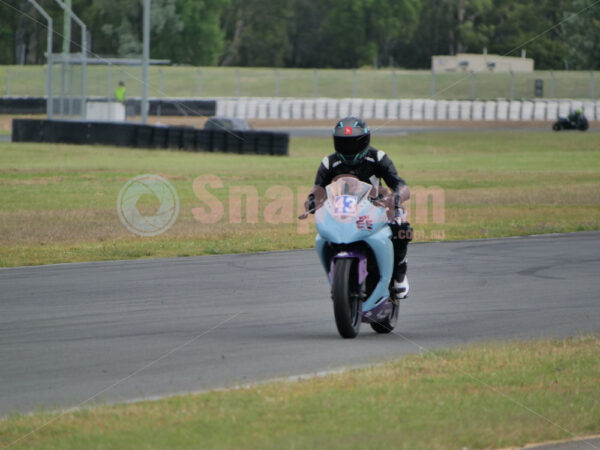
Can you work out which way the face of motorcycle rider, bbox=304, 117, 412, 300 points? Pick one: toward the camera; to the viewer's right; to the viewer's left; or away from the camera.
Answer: toward the camera

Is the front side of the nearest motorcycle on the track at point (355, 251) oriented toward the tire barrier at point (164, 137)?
no

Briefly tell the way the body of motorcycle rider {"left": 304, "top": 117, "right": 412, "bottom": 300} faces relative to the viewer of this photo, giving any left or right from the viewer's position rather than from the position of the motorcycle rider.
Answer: facing the viewer

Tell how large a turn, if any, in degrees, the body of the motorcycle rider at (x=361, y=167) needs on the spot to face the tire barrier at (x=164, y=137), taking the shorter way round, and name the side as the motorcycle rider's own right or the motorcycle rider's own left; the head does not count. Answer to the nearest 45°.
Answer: approximately 180°
